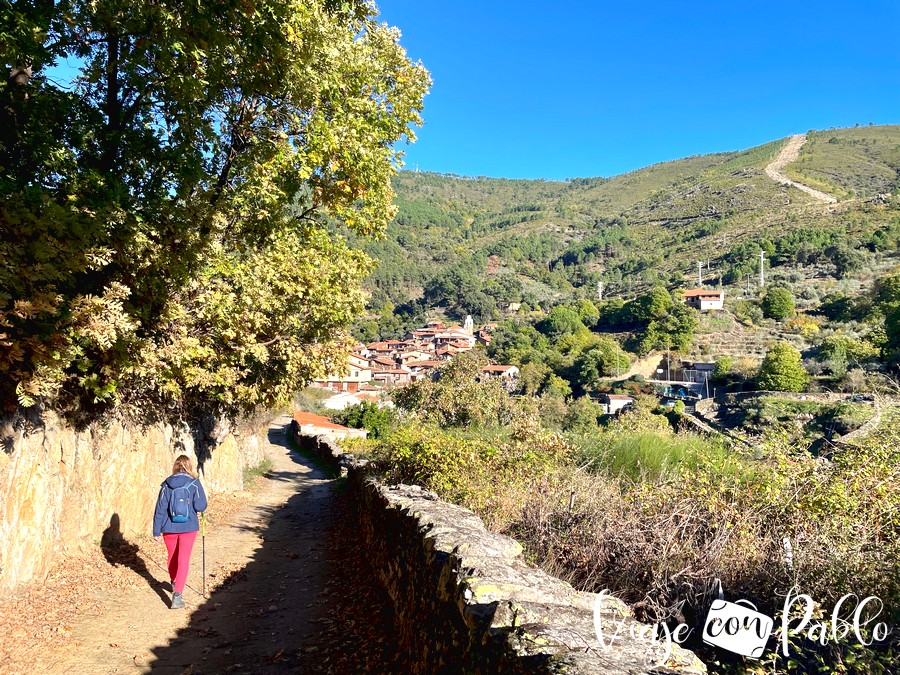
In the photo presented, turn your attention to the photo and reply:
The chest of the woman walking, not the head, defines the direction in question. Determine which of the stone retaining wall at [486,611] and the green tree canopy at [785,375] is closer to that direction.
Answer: the green tree canopy

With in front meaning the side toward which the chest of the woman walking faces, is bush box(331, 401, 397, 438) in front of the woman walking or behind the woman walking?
in front

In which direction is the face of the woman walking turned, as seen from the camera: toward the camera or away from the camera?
away from the camera

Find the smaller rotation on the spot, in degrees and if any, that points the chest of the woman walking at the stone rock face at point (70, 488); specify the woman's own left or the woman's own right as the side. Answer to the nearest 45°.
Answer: approximately 45° to the woman's own left

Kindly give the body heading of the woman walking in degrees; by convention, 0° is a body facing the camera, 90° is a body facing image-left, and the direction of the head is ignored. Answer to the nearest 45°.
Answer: approximately 180°
